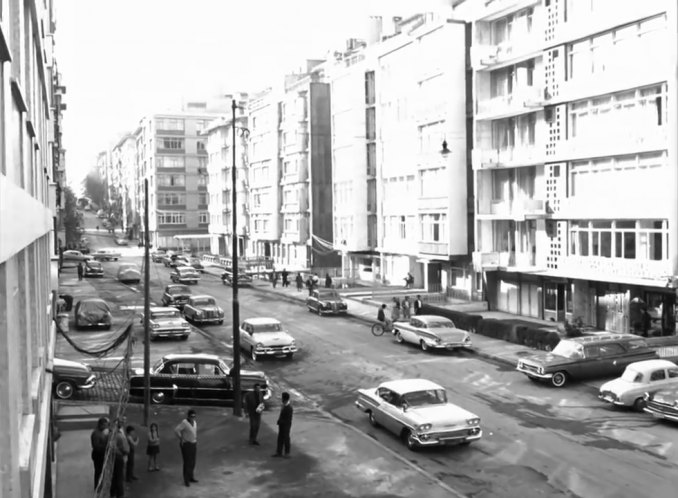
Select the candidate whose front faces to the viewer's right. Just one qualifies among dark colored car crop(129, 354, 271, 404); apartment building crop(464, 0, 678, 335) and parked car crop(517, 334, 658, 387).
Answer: the dark colored car

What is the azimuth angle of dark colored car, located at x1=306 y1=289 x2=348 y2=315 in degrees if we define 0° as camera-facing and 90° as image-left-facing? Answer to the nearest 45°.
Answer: approximately 315°

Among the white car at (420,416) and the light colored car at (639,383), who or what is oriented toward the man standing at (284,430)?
the light colored car

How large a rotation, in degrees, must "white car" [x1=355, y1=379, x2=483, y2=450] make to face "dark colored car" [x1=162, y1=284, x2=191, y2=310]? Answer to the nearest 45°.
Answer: approximately 180°

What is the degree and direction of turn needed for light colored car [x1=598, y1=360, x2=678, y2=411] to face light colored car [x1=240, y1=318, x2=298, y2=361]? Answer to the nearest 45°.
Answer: approximately 45° to its right

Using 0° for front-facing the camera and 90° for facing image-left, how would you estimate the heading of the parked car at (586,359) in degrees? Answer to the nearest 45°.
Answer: approximately 45°

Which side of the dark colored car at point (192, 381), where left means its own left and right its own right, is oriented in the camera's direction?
right

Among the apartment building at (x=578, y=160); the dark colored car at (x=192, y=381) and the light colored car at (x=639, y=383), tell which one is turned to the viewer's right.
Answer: the dark colored car

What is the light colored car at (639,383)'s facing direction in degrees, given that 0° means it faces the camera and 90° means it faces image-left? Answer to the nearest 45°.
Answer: approximately 45°

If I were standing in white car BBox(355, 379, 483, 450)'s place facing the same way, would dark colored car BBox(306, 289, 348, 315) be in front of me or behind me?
behind

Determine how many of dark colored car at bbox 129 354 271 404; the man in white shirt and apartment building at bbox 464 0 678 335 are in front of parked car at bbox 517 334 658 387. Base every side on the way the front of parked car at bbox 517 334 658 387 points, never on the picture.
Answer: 2

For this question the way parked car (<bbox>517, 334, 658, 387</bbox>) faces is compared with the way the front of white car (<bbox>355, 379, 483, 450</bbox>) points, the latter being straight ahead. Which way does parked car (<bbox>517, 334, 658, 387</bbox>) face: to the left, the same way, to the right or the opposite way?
to the right

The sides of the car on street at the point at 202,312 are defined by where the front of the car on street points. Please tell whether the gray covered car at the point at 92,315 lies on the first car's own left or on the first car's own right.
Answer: on the first car's own right
